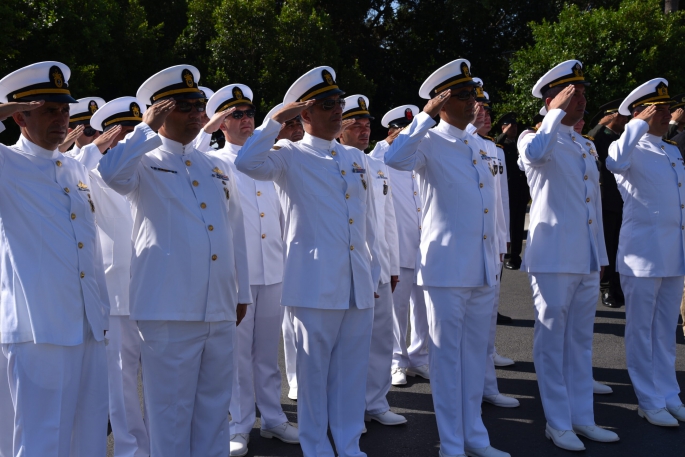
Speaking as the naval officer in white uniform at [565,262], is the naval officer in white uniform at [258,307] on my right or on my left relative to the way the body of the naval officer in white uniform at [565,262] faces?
on my right

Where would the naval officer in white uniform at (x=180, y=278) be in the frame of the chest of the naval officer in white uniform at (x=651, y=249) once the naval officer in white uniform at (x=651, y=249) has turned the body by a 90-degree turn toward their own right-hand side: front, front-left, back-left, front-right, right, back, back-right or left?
front

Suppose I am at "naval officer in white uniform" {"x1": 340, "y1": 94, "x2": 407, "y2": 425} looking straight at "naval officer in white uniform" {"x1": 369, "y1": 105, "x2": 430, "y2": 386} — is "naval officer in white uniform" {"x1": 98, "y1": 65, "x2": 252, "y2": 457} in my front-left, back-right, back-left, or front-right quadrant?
back-left

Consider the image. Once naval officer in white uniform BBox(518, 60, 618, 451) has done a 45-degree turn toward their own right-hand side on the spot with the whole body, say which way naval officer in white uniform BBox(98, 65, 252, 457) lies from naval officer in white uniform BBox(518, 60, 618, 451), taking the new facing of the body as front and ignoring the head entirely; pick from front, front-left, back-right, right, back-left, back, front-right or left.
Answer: front-right

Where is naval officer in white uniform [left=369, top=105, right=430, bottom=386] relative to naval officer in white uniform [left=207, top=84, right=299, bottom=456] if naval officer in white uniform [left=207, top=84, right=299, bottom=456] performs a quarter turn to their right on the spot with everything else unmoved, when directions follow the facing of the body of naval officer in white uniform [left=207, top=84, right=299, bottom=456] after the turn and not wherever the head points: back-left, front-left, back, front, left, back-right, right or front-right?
back

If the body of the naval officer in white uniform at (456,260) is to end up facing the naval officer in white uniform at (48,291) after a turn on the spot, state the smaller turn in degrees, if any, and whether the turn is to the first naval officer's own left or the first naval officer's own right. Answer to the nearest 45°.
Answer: approximately 90° to the first naval officer's own right
